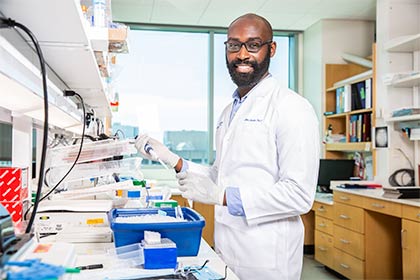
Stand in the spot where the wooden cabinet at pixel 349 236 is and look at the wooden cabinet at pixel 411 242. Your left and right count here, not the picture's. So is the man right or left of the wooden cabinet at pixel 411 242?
right

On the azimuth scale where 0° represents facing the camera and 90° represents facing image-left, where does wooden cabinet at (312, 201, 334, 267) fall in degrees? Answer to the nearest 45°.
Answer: approximately 45°

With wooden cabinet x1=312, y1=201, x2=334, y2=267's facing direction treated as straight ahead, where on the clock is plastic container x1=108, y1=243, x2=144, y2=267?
The plastic container is roughly at 11 o'clock from the wooden cabinet.

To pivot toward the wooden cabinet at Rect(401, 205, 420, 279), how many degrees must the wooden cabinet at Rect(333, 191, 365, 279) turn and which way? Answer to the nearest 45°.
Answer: approximately 90° to its left

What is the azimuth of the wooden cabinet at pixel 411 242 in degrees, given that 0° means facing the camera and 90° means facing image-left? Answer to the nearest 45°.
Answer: approximately 45°

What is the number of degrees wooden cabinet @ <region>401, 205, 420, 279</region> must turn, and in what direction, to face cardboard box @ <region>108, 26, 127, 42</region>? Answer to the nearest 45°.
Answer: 0° — it already faces it

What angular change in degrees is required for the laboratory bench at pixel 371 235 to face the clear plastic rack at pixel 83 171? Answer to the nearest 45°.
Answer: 0° — it already faces it
